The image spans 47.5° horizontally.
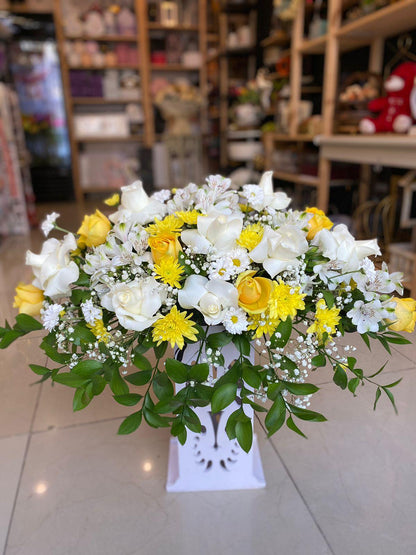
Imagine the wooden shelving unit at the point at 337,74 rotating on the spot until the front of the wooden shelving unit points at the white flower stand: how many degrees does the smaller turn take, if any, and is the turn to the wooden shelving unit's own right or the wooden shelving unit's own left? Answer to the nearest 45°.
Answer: approximately 45° to the wooden shelving unit's own left

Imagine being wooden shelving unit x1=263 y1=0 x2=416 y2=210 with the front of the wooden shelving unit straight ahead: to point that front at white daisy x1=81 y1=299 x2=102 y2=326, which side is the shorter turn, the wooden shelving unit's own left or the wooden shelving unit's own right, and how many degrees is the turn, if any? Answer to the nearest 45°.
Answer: approximately 45° to the wooden shelving unit's own left

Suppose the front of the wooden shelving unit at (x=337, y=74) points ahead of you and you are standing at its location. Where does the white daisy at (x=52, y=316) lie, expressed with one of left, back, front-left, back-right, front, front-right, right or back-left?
front-left

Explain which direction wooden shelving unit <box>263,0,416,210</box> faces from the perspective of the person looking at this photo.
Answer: facing the viewer and to the left of the viewer

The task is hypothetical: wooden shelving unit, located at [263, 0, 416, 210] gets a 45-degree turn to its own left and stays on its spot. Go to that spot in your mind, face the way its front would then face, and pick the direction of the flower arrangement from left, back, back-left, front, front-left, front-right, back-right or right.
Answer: front

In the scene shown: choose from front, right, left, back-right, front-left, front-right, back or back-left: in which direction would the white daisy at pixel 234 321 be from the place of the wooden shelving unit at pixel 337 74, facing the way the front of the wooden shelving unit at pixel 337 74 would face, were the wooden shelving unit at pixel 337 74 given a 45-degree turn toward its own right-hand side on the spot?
left

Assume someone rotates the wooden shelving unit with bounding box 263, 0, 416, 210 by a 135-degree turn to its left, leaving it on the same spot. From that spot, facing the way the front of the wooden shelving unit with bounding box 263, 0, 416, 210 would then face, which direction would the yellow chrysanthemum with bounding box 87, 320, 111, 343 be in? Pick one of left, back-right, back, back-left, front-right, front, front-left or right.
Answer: right

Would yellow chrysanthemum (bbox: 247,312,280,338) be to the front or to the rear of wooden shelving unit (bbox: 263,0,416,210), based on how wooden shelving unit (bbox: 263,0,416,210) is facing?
to the front

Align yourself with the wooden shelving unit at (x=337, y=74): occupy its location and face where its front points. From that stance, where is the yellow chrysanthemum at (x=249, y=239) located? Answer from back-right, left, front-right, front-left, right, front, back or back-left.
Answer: front-left

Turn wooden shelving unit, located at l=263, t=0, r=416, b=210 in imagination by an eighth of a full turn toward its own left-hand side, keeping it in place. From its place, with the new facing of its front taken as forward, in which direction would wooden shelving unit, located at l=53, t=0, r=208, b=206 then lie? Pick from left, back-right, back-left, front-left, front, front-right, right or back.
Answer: back-right
